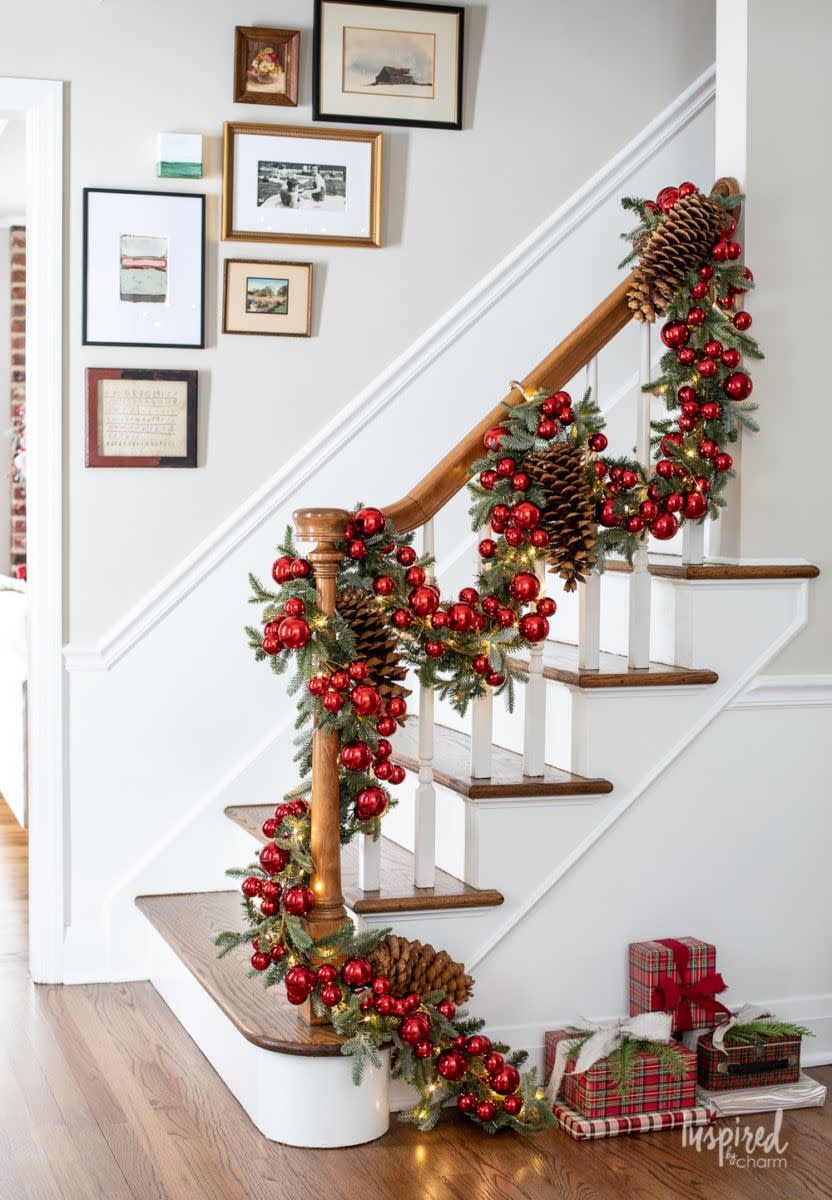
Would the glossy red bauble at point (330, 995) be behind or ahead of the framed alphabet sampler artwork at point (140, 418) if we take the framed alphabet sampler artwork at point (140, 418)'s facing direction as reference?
ahead

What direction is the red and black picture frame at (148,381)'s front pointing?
toward the camera

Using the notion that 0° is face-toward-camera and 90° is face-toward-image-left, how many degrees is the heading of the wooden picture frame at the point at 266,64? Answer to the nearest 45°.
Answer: approximately 0°

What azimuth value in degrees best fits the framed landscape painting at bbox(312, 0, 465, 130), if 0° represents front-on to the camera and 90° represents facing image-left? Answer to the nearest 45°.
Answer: approximately 0°

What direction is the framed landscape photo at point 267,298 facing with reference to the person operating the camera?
facing the viewer

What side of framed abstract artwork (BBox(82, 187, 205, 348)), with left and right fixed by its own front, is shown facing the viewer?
front

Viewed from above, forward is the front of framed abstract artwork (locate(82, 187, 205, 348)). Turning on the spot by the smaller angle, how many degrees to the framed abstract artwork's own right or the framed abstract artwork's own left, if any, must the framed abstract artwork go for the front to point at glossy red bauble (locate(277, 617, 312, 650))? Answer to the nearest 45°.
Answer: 0° — it already faces it
